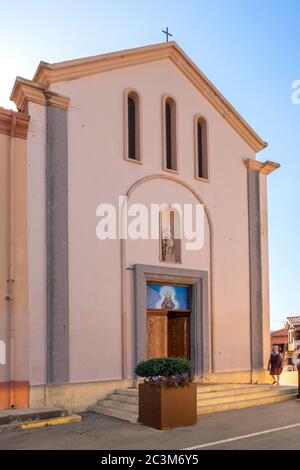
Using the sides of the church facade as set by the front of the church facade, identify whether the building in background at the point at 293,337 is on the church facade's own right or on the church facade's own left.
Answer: on the church facade's own left

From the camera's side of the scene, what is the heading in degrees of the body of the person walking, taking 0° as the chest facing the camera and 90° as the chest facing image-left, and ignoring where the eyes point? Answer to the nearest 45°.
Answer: approximately 0°

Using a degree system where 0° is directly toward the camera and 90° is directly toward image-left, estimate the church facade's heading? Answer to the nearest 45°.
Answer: approximately 315°

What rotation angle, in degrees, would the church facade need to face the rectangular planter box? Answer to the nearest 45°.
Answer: approximately 45° to its right

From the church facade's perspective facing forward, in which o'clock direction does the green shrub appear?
The green shrub is roughly at 1 o'clock from the church facade.

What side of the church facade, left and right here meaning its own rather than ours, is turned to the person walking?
left
